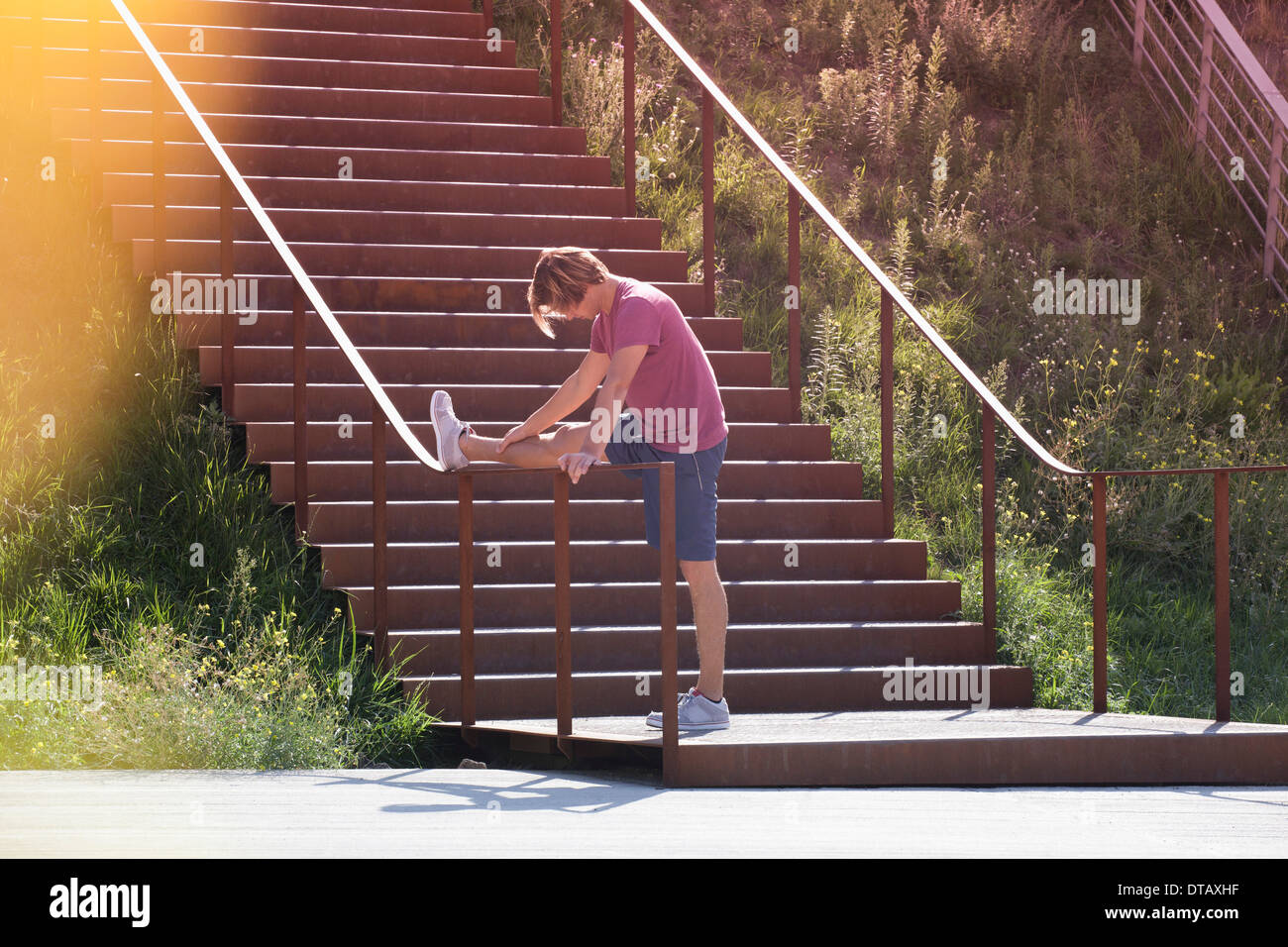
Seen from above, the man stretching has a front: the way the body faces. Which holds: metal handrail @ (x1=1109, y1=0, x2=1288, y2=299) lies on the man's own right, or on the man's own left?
on the man's own right

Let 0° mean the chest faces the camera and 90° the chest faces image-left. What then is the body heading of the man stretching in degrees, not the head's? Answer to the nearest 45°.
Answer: approximately 90°
